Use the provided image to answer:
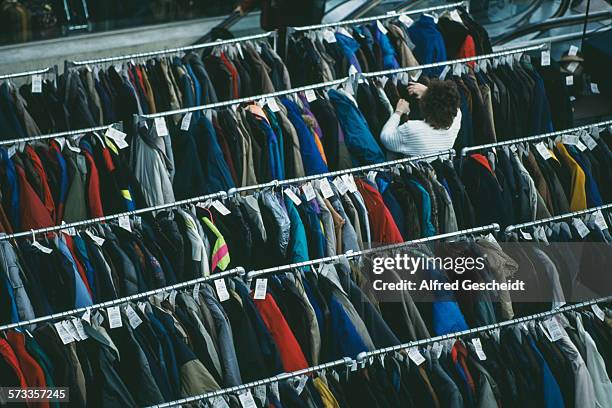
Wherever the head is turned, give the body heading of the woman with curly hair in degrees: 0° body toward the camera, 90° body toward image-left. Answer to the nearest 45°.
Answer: approximately 135°

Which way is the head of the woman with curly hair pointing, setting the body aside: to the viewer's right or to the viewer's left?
to the viewer's left
